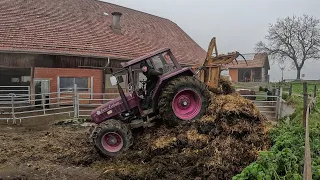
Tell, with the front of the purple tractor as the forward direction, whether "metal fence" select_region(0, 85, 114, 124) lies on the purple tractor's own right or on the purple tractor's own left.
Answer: on the purple tractor's own right

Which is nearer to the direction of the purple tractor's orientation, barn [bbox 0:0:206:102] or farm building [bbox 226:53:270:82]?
the barn

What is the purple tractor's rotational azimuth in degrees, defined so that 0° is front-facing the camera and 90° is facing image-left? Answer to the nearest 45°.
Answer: approximately 90°

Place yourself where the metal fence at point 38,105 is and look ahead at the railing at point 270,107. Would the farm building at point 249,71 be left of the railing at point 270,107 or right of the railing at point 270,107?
left

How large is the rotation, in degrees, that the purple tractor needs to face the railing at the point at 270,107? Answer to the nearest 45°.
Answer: approximately 135° to its right

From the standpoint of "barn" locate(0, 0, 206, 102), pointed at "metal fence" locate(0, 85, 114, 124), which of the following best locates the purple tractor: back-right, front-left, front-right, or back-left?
front-left

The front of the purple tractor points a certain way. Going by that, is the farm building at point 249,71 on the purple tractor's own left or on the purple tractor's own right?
on the purple tractor's own right

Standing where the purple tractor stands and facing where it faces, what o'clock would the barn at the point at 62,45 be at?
The barn is roughly at 2 o'clock from the purple tractor.
